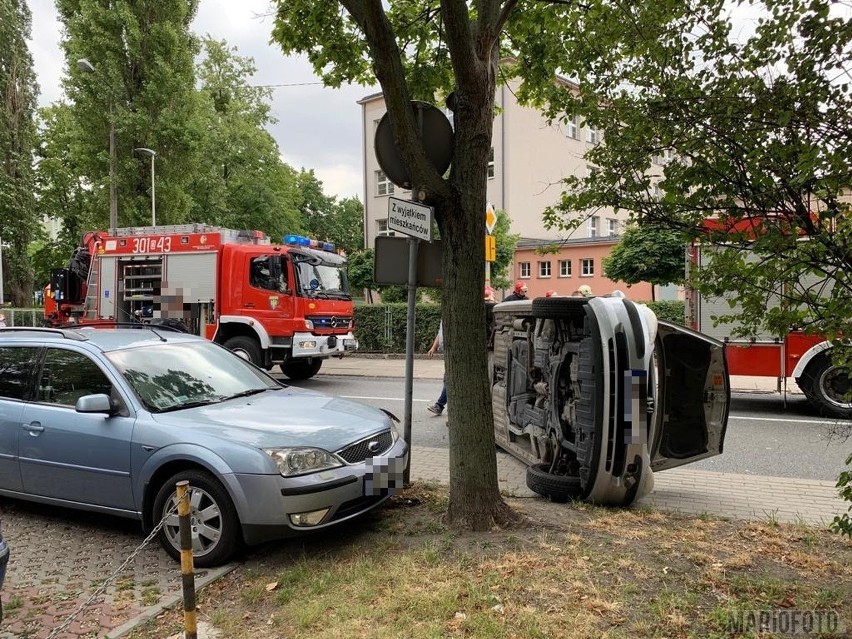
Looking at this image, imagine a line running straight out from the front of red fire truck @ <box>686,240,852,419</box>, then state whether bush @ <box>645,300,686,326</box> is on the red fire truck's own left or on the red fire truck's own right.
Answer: on the red fire truck's own left

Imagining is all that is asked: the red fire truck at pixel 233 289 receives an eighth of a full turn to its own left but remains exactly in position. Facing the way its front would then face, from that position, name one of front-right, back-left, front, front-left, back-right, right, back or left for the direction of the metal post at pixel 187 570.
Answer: right

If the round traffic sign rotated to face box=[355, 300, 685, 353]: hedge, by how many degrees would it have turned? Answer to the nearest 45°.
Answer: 0° — it already faces it

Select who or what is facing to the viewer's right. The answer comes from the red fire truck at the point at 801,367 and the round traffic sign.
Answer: the red fire truck

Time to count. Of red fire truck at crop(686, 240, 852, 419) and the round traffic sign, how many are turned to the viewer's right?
1

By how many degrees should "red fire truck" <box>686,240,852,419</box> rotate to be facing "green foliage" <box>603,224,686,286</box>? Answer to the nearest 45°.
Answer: approximately 90° to its left

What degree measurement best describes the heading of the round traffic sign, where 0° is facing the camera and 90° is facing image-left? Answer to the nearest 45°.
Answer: approximately 180°

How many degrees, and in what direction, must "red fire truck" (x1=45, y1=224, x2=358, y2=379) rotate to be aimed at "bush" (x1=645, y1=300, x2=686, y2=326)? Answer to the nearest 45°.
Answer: approximately 45° to its left

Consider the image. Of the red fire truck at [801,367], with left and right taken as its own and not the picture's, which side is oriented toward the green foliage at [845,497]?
right

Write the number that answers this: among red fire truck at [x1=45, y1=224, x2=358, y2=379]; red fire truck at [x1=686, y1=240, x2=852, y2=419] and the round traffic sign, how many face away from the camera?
1

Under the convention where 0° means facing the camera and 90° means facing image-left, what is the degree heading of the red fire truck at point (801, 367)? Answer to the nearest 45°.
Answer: approximately 270°

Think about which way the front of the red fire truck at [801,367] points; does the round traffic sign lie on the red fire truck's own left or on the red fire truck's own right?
on the red fire truck's own right

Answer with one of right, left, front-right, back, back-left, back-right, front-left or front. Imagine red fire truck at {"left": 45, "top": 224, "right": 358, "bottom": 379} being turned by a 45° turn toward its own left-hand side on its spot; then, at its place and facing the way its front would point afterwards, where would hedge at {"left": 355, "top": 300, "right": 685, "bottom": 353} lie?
front-left

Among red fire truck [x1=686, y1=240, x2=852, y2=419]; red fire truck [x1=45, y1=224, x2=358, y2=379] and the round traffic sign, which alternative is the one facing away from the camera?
the round traffic sign

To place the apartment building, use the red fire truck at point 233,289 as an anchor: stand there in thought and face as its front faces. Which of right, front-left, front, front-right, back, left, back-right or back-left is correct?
left

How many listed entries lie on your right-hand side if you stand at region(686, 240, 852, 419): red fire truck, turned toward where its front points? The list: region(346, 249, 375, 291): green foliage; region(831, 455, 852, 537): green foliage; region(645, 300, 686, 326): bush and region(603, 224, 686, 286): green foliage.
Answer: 1

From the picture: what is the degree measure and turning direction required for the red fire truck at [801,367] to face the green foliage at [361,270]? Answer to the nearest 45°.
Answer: approximately 135° to its left
